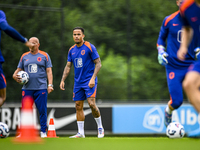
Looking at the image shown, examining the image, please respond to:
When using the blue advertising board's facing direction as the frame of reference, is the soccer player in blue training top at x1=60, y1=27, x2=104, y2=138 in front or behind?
in front

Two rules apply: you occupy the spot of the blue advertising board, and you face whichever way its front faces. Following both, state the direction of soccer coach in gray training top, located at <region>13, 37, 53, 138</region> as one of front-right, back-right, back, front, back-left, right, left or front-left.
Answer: front-right

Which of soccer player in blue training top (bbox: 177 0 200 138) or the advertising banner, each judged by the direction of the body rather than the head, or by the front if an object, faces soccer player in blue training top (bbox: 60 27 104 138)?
the advertising banner

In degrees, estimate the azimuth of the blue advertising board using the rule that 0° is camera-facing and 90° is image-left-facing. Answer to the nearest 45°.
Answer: approximately 0°

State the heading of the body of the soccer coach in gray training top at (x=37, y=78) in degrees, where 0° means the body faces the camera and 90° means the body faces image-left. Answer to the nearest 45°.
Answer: approximately 0°

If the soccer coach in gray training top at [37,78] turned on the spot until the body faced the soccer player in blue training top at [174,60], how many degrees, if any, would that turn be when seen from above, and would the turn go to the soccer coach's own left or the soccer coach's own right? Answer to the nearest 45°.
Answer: approximately 45° to the soccer coach's own left

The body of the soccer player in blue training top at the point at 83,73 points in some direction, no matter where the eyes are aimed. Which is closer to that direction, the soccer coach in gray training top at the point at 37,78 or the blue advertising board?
the soccer coach in gray training top

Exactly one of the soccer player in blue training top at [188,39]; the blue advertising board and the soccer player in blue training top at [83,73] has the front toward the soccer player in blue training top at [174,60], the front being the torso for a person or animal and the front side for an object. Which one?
the blue advertising board

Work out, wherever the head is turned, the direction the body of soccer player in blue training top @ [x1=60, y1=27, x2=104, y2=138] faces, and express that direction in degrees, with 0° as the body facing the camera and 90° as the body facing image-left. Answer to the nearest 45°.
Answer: approximately 45°

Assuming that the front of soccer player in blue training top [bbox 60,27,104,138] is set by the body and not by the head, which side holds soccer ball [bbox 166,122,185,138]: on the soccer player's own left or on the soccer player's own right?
on the soccer player's own left
